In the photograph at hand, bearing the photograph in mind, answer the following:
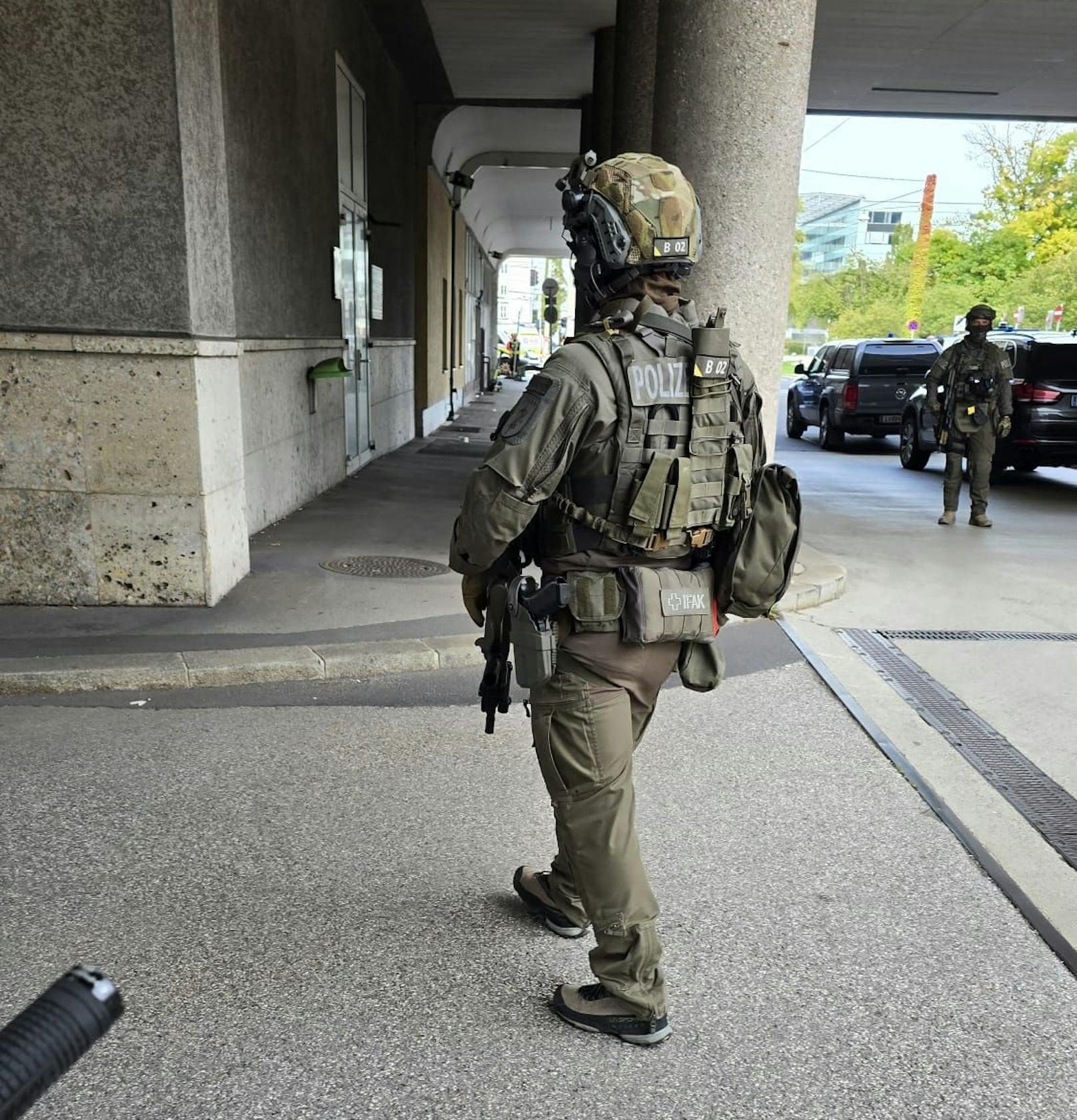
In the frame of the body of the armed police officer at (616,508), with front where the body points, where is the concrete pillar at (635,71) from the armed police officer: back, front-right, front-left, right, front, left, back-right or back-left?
front-right

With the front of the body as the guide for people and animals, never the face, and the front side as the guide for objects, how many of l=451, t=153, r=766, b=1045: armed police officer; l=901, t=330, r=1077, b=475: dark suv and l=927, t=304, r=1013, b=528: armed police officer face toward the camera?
1

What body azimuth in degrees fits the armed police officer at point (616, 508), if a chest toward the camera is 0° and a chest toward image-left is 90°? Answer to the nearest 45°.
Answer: approximately 135°

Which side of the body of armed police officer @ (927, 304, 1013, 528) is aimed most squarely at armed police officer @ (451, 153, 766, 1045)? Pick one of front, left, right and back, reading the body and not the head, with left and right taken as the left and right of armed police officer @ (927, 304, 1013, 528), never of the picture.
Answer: front

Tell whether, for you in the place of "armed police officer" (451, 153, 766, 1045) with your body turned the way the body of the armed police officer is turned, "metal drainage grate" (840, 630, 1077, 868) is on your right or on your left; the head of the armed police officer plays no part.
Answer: on your right

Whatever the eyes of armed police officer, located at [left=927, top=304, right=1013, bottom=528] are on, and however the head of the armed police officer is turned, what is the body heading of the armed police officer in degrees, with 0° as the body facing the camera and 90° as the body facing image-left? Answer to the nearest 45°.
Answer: approximately 0°

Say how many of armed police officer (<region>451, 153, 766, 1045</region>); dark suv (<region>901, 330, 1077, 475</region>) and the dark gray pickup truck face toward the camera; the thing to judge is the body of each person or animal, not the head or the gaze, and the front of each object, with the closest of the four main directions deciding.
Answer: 0

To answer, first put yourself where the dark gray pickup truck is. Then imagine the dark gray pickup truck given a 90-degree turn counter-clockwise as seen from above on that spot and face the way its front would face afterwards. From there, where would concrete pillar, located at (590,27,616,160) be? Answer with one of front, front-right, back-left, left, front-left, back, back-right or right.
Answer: front

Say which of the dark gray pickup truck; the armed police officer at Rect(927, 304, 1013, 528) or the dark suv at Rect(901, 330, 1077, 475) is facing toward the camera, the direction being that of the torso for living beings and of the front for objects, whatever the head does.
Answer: the armed police officer

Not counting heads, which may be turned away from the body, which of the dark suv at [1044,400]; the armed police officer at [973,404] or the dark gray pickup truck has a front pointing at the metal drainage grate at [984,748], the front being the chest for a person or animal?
the armed police officer

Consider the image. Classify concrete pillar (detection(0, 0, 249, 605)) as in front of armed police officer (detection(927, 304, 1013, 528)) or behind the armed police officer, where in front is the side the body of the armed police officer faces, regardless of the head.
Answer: in front

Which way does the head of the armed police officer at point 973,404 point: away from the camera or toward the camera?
toward the camera

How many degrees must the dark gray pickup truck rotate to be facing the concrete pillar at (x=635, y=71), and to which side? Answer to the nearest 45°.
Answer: approximately 135° to its left

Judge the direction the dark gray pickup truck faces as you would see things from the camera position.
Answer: facing away from the viewer and to the left of the viewer

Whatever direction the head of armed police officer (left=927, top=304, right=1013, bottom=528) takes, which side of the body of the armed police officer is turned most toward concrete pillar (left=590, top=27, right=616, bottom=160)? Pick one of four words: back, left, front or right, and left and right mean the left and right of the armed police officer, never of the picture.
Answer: right

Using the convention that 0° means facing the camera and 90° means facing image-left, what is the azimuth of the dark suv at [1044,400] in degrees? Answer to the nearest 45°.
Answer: approximately 135°

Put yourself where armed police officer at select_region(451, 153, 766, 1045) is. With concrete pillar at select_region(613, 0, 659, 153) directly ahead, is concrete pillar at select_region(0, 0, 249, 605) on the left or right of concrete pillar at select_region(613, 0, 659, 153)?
left

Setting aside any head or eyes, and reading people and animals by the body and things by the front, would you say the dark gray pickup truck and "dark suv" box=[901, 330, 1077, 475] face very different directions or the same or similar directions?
same or similar directions

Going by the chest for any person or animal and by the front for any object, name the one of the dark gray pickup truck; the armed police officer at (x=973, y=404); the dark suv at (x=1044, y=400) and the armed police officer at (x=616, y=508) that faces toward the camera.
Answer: the armed police officer at (x=973, y=404)
